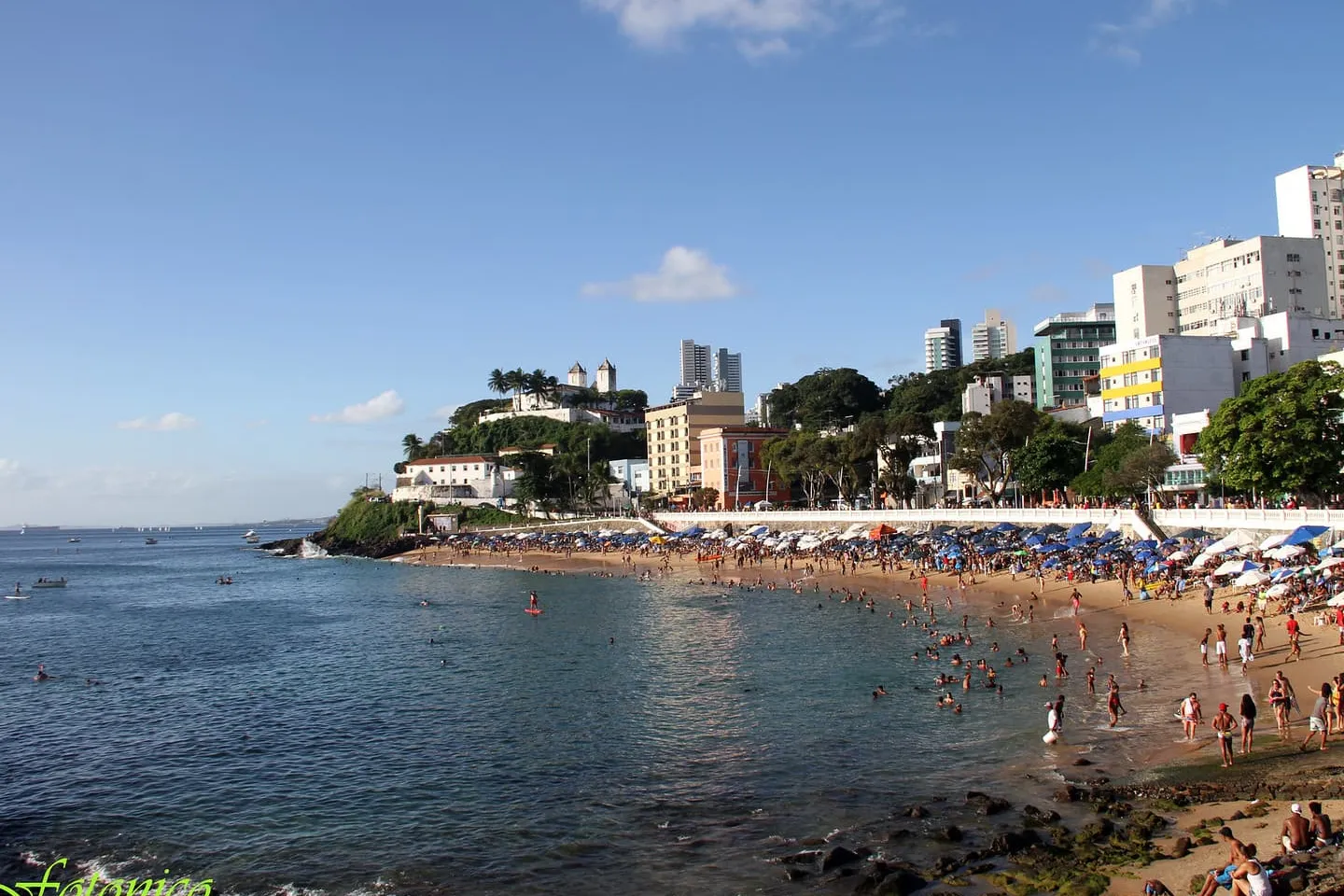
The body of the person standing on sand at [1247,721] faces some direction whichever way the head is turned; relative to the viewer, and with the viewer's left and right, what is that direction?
facing away from the viewer

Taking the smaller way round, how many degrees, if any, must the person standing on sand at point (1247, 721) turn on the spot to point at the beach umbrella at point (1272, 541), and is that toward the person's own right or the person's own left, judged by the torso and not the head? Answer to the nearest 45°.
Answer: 0° — they already face it

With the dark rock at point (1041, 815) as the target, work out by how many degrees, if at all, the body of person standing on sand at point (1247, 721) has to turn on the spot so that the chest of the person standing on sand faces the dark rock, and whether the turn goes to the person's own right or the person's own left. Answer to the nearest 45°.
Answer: approximately 135° to the person's own left
